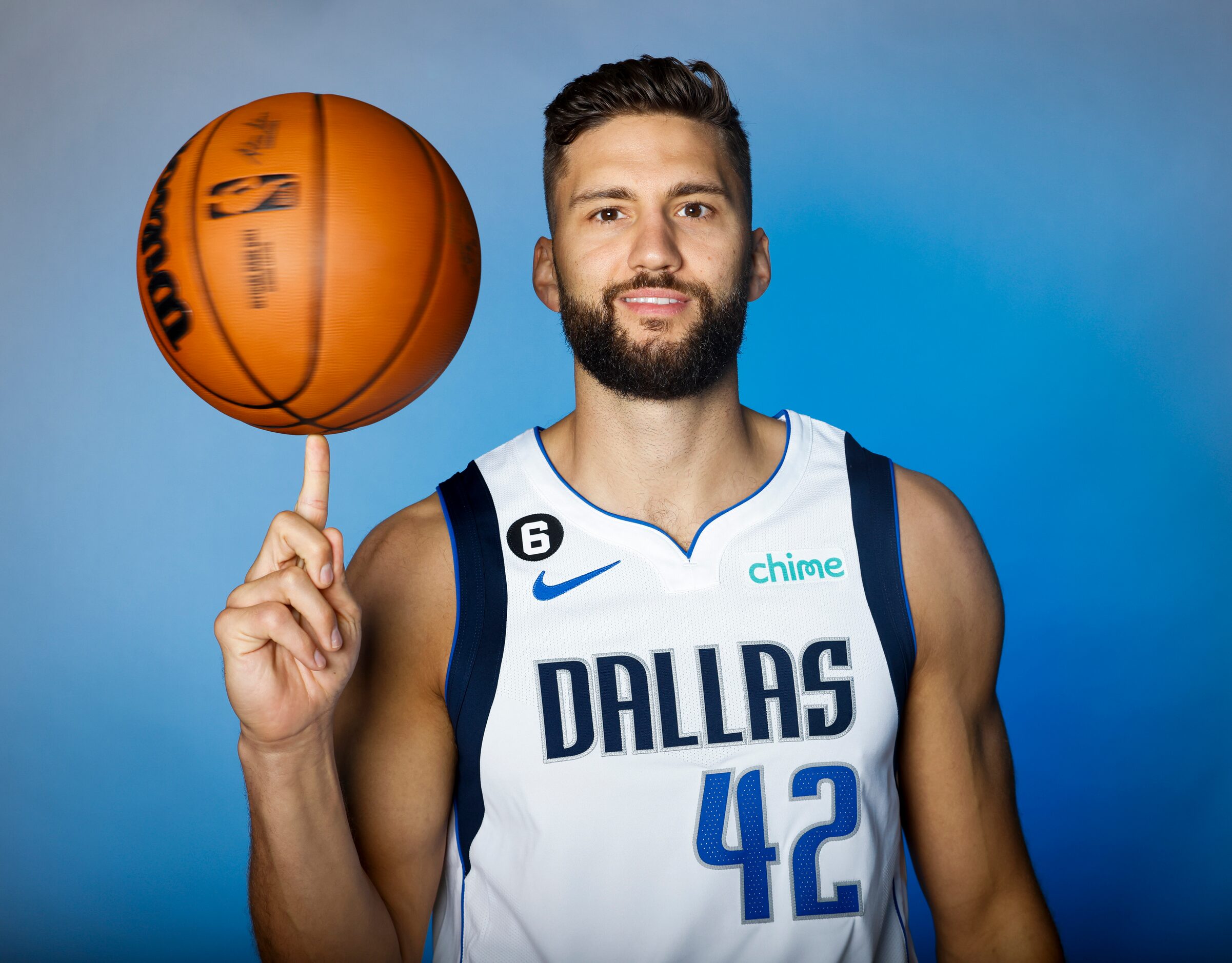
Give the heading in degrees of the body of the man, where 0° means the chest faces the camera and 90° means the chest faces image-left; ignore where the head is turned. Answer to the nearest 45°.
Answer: approximately 0°
